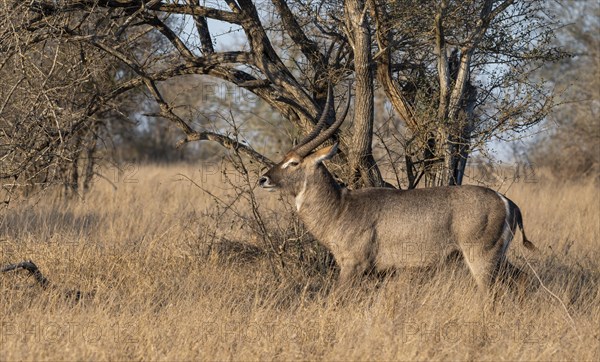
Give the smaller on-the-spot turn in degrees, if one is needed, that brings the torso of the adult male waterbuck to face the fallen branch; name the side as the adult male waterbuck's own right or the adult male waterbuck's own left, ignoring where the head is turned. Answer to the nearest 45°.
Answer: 0° — it already faces it

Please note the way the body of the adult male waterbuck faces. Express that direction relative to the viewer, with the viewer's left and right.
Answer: facing to the left of the viewer

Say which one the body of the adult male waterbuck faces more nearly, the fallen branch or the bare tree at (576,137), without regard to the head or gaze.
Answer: the fallen branch

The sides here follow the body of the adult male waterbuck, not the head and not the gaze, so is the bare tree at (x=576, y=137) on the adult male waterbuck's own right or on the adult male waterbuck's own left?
on the adult male waterbuck's own right
